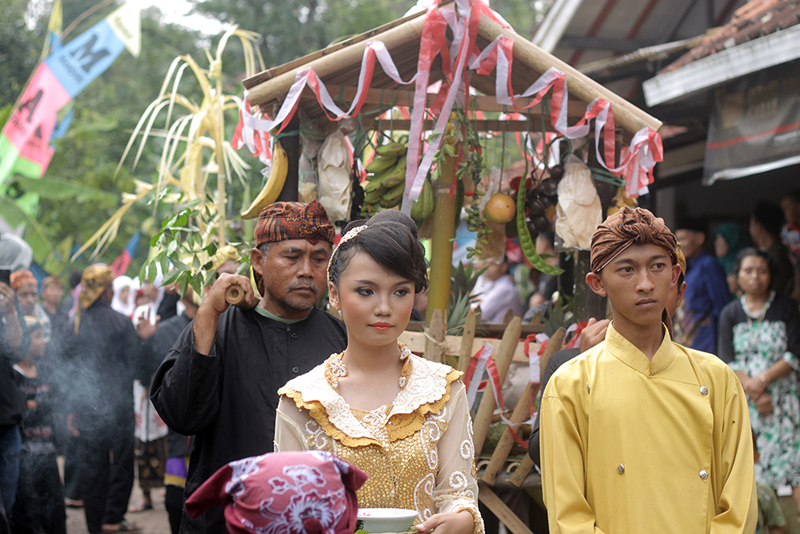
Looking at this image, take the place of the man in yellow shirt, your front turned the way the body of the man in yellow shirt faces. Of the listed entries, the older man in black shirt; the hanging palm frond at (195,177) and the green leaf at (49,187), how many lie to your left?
0

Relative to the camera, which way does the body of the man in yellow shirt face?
toward the camera

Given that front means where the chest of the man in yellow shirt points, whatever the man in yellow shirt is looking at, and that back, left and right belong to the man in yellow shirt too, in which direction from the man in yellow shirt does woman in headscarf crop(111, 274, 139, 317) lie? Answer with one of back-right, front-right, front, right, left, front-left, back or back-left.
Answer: back-right

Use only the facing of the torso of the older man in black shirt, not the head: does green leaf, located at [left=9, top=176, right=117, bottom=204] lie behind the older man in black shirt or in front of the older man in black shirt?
behind

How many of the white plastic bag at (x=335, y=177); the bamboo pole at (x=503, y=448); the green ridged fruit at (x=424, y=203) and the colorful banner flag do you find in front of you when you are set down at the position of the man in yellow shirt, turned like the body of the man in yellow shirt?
0

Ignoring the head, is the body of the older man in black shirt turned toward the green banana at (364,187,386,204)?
no

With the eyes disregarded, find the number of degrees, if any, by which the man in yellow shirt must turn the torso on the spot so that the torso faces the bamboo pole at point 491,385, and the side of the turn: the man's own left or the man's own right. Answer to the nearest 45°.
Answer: approximately 135° to the man's own right

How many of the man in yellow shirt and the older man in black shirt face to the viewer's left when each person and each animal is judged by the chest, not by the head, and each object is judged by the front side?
0

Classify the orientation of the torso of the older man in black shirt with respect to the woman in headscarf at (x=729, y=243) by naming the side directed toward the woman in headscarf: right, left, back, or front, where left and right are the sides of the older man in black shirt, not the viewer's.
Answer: left

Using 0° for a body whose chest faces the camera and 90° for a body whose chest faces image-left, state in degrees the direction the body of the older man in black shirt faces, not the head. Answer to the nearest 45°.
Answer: approximately 315°

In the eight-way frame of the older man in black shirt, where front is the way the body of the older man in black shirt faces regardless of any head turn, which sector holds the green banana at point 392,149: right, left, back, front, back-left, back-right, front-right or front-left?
left

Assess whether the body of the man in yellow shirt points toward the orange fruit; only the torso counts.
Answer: no

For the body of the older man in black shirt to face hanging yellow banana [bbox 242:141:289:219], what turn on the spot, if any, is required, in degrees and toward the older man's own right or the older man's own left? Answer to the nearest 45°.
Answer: approximately 135° to the older man's own left

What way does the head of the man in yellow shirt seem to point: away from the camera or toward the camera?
toward the camera

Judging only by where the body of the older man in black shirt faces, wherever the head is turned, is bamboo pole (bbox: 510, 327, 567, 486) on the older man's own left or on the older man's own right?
on the older man's own left

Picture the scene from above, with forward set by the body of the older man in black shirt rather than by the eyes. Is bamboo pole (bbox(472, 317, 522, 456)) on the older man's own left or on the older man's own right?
on the older man's own left
